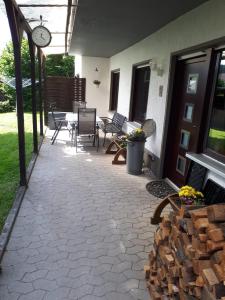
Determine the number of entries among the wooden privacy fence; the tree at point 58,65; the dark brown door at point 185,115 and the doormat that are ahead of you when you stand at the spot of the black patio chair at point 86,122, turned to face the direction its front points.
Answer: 2

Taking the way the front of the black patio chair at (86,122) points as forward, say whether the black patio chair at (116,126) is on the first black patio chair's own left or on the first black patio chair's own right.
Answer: on the first black patio chair's own right

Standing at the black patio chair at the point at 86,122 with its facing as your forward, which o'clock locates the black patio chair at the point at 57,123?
the black patio chair at the point at 57,123 is roughly at 11 o'clock from the black patio chair at the point at 86,122.

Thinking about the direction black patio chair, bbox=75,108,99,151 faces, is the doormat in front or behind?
behind

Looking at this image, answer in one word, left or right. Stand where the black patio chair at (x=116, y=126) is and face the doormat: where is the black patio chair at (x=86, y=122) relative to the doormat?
right

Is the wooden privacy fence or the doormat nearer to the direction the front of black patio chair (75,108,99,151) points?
the wooden privacy fence

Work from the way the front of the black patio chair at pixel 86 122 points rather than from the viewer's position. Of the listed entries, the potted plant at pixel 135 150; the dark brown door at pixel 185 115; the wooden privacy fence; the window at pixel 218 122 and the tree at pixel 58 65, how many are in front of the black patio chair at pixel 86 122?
2

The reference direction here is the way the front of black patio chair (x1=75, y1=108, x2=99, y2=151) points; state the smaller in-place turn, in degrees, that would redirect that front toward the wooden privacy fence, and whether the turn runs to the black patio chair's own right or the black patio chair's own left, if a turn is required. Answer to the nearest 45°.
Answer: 0° — it already faces it
